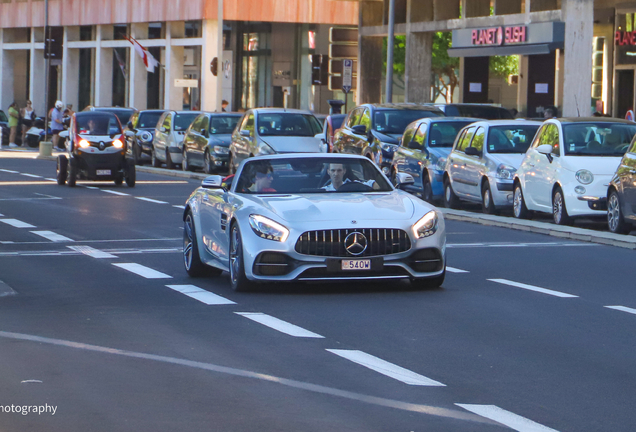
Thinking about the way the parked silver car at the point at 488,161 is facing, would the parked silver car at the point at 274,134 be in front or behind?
behind

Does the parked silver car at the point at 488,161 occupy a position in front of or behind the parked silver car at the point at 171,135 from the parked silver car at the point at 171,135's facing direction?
in front

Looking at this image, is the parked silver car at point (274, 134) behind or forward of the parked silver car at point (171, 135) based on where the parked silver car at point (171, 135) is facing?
forward

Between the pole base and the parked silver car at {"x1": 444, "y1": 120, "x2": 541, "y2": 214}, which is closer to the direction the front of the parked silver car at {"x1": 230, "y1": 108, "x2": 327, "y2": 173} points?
the parked silver car

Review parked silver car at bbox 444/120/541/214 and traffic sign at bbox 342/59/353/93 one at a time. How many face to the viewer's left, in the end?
0

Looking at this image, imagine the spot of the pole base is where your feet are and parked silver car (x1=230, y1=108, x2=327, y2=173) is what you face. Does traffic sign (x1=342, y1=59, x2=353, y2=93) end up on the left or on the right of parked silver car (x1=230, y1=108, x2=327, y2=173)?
left

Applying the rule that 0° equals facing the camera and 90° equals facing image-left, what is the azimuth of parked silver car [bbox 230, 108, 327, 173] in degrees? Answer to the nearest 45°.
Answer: approximately 315°

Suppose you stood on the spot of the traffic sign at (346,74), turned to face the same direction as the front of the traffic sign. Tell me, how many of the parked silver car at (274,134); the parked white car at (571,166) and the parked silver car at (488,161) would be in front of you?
3
